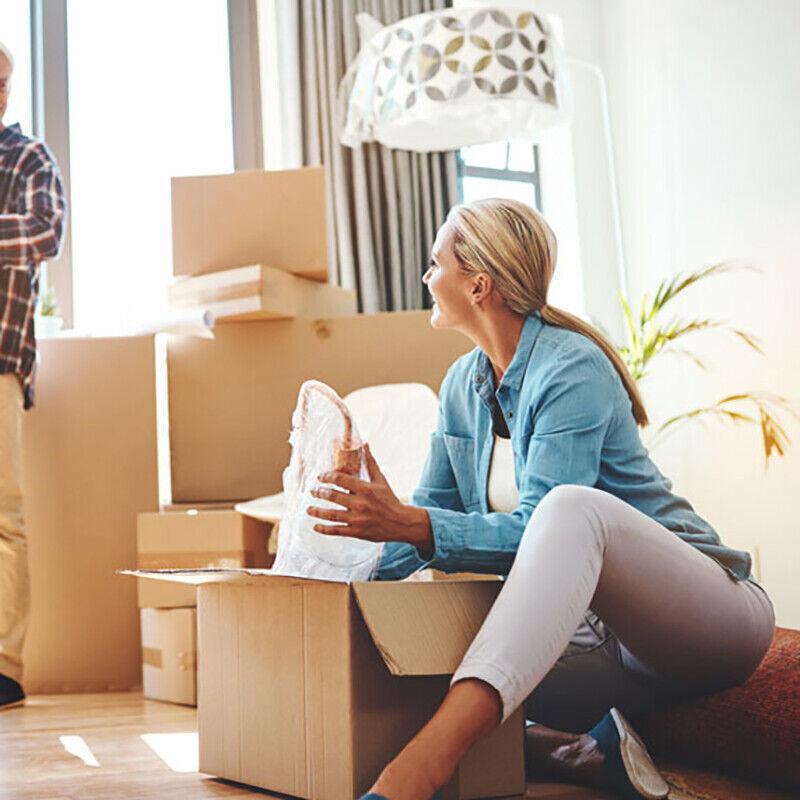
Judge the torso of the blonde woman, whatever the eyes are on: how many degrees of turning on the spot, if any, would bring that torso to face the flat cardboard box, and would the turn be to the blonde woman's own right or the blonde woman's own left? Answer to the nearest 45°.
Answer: approximately 90° to the blonde woman's own right

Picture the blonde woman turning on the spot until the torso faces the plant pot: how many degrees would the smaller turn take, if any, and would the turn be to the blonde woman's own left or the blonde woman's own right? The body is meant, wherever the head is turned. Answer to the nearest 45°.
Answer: approximately 90° to the blonde woman's own right

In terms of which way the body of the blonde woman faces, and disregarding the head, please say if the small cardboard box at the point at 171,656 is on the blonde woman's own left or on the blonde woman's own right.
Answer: on the blonde woman's own right
